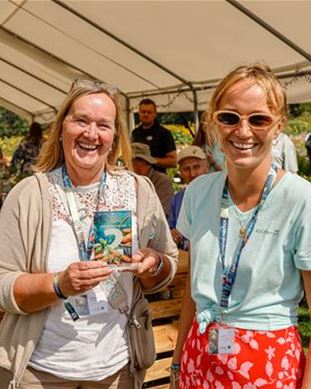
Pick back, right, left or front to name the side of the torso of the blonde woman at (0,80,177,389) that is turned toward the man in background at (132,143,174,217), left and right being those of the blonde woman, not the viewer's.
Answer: back

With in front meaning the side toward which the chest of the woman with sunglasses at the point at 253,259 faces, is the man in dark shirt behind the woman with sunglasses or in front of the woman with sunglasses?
behind

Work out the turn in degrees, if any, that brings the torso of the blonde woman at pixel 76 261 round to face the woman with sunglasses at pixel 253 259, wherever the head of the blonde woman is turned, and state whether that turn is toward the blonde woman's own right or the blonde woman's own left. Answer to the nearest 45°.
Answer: approximately 45° to the blonde woman's own left

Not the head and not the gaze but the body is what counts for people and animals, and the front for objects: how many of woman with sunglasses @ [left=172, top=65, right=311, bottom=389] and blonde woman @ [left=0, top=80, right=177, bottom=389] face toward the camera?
2

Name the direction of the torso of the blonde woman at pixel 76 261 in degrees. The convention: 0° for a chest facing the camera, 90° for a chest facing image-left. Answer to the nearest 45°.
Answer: approximately 0°

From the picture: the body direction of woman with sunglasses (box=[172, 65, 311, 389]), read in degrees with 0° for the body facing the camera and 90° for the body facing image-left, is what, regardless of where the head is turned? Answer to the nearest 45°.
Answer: approximately 0°

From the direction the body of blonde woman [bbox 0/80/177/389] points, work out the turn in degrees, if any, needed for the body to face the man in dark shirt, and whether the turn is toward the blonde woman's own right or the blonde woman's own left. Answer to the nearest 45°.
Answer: approximately 180°

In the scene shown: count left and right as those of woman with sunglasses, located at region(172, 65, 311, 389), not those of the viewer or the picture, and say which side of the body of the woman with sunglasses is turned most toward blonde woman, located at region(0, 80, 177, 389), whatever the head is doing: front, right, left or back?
right
